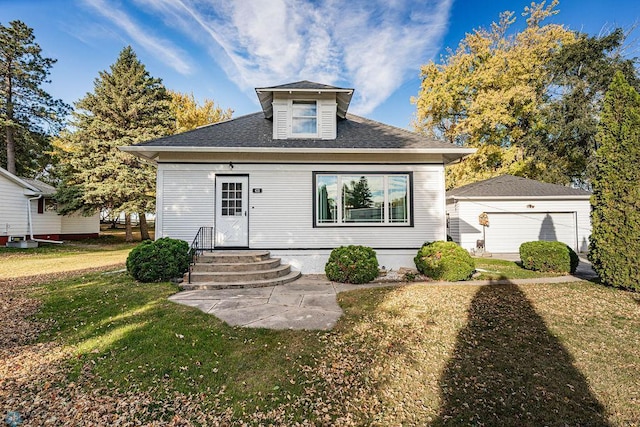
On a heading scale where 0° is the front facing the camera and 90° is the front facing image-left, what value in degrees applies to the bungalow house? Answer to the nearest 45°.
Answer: approximately 0°

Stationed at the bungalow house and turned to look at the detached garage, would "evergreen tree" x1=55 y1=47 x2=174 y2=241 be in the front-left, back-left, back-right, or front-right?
back-left

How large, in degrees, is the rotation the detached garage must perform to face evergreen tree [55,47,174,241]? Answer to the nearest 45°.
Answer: approximately 45° to its right

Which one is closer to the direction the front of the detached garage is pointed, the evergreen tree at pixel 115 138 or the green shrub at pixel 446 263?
the green shrub

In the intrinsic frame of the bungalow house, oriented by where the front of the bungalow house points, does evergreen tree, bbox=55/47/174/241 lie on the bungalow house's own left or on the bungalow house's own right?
on the bungalow house's own right

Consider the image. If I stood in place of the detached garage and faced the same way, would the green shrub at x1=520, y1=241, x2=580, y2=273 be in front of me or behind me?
in front

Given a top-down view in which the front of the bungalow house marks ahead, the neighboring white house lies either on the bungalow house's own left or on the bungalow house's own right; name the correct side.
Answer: on the bungalow house's own right

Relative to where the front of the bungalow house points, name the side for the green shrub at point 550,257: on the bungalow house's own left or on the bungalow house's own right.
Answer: on the bungalow house's own left

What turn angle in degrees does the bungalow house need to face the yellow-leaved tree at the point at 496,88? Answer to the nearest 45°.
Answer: approximately 135° to its left

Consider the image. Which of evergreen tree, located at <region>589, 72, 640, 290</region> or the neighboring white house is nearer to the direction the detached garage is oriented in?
the evergreen tree

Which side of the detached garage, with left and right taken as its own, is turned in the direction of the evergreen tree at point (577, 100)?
back

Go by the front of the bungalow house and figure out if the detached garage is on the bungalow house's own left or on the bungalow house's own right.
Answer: on the bungalow house's own left

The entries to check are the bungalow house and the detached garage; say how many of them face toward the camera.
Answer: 2
